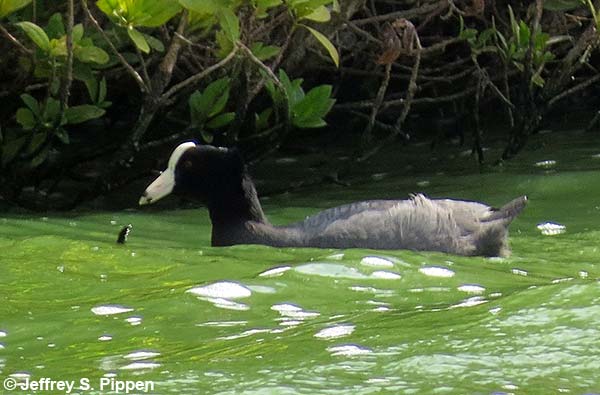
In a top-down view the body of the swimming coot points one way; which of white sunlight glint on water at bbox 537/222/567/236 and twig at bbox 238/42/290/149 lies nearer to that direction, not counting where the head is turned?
the twig

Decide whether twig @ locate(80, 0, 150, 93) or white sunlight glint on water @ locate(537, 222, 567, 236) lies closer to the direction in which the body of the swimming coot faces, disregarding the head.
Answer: the twig

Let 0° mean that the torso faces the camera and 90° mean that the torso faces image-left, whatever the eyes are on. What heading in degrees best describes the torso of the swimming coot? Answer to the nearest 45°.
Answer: approximately 90°

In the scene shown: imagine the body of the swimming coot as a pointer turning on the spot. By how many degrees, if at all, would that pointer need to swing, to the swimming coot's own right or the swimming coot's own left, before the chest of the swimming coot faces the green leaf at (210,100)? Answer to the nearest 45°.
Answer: approximately 45° to the swimming coot's own right

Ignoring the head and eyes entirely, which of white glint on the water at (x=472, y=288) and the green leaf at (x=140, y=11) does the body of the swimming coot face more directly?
the green leaf

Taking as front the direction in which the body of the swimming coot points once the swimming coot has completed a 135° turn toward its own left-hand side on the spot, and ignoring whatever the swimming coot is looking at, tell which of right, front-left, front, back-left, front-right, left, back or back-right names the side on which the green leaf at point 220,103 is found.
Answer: back

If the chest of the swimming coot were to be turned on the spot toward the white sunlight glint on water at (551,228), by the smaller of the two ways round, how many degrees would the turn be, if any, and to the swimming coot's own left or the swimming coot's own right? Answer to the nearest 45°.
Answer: approximately 135° to the swimming coot's own right

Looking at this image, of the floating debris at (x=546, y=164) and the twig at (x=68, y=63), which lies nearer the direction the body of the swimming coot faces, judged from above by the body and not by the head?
the twig
